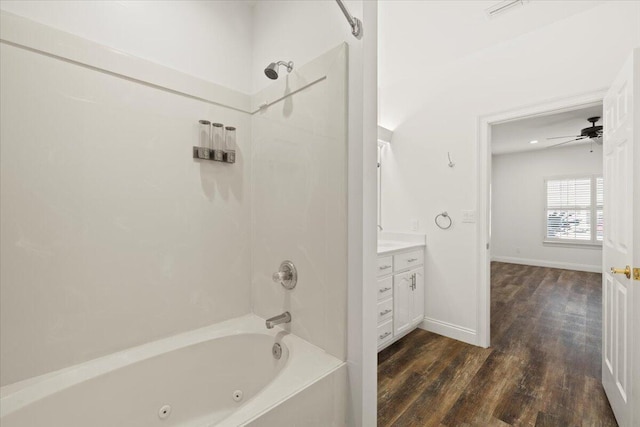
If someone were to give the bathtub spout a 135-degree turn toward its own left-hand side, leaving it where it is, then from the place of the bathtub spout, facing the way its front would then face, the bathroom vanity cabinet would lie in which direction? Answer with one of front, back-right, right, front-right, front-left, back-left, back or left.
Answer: front-left

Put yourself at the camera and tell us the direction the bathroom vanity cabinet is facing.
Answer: facing the viewer and to the right of the viewer

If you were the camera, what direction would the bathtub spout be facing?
facing the viewer and to the left of the viewer

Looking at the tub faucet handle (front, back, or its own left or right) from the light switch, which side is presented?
back

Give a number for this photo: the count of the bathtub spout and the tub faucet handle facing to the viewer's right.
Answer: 0

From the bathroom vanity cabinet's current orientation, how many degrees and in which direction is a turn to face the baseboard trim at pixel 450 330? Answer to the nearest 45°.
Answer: approximately 90° to its left

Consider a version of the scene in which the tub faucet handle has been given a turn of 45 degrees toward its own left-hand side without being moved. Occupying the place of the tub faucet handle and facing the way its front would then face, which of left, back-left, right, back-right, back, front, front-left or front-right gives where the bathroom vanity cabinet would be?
back-left

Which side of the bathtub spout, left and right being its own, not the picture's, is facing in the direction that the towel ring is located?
back

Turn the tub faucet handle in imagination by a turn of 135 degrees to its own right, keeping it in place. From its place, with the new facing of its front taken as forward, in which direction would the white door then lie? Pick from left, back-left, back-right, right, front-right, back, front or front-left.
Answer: right

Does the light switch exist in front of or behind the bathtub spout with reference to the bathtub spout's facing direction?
behind
